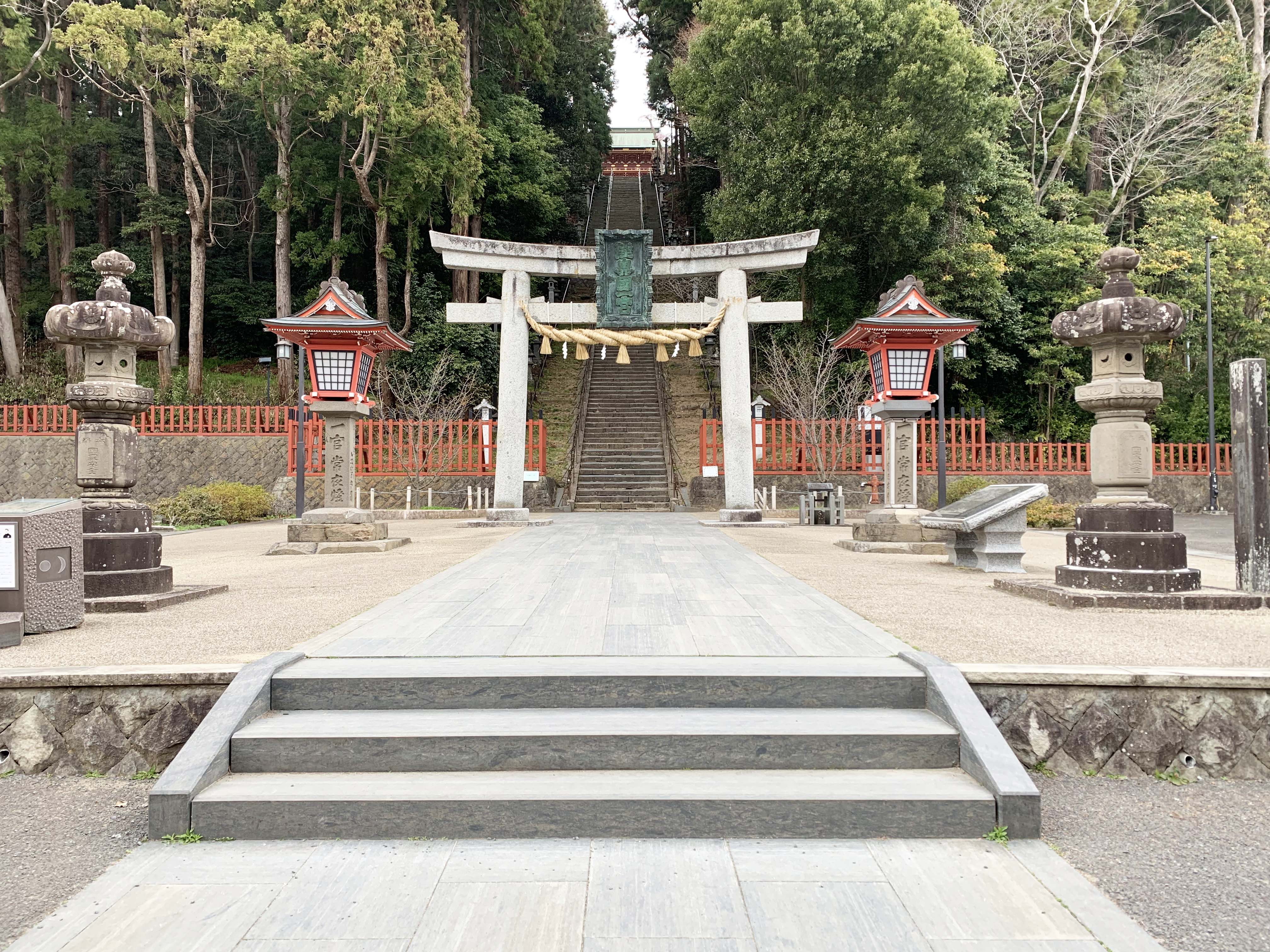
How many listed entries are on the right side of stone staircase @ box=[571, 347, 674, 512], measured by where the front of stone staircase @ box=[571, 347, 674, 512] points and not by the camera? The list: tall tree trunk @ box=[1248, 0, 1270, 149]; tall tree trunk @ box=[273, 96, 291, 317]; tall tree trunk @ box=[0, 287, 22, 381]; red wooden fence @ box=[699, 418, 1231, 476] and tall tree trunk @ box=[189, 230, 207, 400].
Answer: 3

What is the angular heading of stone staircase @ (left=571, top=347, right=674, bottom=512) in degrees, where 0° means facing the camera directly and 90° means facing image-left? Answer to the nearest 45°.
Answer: approximately 0°

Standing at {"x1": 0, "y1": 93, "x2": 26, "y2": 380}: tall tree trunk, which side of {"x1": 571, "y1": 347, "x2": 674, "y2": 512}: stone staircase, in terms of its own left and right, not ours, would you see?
right

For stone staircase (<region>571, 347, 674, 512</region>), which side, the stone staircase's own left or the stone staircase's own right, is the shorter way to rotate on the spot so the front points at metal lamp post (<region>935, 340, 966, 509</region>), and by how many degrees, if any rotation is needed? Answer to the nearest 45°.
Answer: approximately 45° to the stone staircase's own left

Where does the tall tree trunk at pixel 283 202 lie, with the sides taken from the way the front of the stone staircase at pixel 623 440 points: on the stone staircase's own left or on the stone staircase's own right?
on the stone staircase's own right

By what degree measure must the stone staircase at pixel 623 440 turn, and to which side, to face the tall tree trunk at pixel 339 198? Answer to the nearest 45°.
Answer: approximately 90° to its right

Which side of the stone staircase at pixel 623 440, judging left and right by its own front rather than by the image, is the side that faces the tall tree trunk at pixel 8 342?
right

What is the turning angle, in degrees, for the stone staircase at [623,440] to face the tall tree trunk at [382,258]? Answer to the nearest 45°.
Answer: approximately 90° to its right
